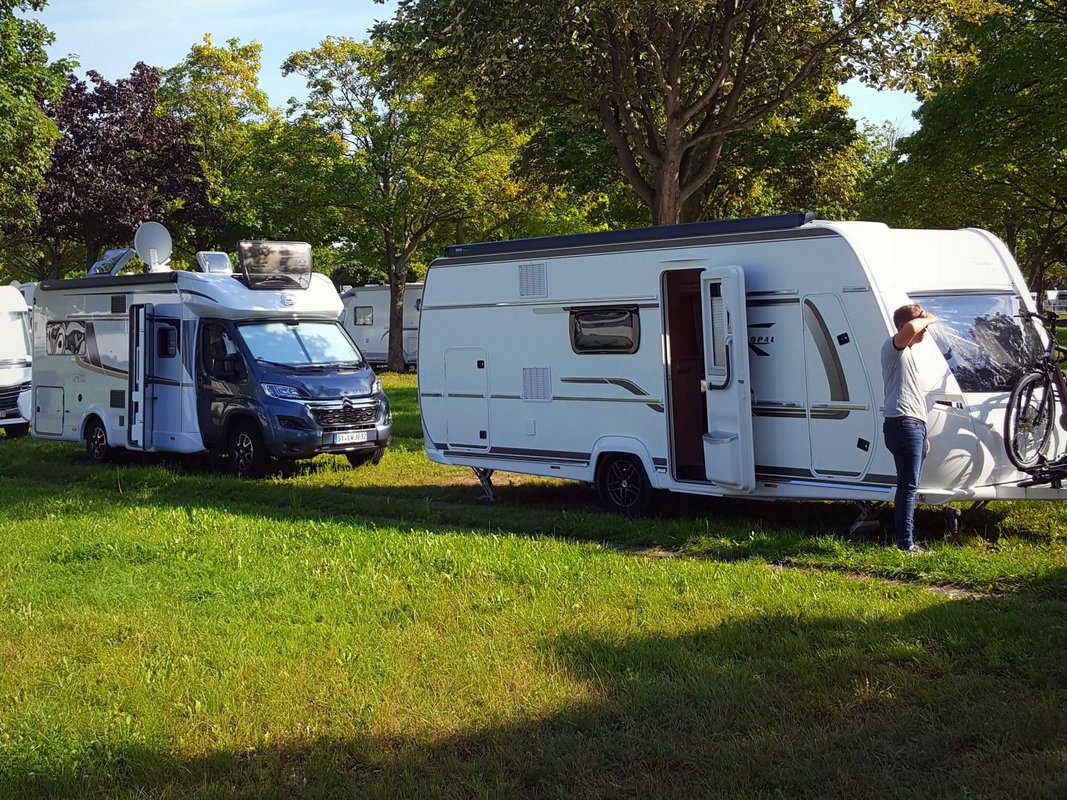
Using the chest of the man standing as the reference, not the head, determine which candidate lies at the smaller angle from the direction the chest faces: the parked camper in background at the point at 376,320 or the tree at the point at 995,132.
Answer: the tree

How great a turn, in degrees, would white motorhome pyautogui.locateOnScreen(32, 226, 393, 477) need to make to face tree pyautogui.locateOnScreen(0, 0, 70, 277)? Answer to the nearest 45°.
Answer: approximately 180°

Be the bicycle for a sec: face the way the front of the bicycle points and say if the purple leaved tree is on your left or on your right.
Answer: on your right

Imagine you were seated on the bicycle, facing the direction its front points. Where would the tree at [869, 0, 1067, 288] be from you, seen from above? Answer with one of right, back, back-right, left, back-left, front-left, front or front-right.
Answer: back-right

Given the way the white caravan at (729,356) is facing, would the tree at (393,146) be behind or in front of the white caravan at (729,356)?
behind

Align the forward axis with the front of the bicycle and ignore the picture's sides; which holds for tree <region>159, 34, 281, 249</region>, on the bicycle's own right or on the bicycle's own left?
on the bicycle's own right

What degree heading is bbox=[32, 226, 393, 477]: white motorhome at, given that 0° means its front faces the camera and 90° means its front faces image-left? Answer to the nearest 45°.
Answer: approximately 315°

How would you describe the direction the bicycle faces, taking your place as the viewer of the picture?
facing the viewer and to the left of the viewer

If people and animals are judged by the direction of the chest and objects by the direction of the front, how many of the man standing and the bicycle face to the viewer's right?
1

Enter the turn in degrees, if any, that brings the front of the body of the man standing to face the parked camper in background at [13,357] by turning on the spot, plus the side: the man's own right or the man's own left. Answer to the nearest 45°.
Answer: approximately 135° to the man's own left

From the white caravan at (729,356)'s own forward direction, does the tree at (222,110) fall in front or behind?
behind

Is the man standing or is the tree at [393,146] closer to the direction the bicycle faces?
the man standing

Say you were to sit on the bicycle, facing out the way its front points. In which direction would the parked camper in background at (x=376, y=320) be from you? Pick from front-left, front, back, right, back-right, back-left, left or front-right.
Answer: right

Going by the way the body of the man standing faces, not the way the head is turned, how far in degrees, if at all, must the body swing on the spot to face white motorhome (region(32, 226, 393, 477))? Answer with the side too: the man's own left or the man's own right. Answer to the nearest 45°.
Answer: approximately 135° to the man's own left

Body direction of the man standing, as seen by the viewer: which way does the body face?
to the viewer's right

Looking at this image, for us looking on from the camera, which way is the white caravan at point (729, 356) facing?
facing the viewer and to the right of the viewer

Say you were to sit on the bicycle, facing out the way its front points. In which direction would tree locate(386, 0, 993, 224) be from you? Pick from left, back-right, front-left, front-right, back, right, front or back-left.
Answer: right
